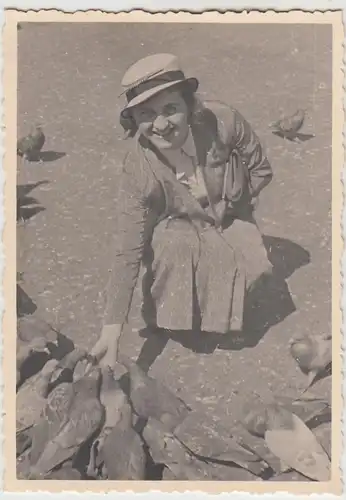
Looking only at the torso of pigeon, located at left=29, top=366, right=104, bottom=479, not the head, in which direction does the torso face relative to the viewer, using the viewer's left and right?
facing away from the viewer and to the right of the viewer
